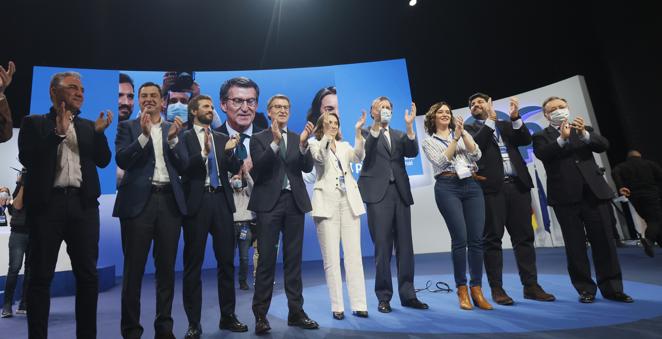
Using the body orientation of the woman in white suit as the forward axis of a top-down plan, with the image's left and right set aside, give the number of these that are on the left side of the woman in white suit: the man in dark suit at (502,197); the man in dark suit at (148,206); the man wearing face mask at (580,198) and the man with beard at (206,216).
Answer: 2

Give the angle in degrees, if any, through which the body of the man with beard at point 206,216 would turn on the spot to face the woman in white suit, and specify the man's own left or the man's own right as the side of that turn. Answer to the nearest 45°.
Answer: approximately 45° to the man's own left

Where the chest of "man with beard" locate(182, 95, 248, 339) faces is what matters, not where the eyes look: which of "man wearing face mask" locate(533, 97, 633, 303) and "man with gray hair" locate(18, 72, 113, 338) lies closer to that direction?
the man wearing face mask

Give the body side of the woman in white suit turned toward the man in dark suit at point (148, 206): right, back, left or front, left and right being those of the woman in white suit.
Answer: right

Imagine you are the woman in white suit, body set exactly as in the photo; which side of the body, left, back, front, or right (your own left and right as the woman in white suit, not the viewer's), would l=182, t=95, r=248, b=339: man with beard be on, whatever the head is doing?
right

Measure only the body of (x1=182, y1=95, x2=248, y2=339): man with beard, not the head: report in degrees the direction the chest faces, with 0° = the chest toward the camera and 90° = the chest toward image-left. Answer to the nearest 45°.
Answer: approximately 315°

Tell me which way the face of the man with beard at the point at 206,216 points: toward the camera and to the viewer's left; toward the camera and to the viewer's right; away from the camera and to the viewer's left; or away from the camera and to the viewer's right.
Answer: toward the camera and to the viewer's right

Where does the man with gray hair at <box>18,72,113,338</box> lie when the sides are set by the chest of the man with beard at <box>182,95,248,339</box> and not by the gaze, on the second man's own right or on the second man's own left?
on the second man's own right

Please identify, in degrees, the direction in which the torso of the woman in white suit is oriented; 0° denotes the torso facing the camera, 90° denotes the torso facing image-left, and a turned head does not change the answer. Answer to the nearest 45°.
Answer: approximately 0°

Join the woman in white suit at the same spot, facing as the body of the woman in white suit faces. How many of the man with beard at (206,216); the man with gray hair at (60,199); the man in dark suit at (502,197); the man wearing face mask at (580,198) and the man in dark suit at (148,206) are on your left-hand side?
2

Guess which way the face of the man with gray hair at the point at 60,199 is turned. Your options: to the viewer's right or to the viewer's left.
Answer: to the viewer's right
